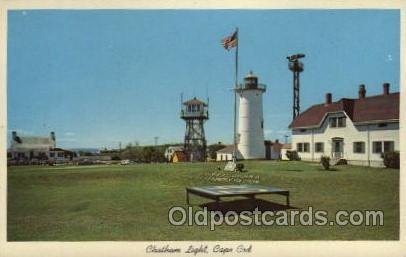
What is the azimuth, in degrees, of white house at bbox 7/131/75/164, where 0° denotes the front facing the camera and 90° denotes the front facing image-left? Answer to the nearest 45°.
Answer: approximately 0°

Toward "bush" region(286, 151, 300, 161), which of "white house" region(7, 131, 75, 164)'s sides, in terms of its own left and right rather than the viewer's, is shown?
left
